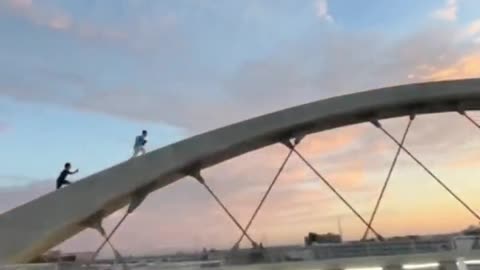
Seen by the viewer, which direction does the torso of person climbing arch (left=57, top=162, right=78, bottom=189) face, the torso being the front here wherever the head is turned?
to the viewer's right

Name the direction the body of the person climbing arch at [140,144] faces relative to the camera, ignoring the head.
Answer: to the viewer's right

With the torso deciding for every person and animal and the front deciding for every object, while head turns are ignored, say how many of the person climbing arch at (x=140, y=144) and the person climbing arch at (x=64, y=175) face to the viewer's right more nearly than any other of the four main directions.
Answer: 2

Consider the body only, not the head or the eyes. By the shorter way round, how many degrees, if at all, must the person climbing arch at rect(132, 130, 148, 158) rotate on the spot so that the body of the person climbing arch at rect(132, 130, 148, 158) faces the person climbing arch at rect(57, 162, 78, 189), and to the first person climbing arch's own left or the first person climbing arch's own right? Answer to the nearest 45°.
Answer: approximately 180°

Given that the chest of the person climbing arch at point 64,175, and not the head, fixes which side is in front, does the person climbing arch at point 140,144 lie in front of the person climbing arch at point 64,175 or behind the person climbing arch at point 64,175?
in front
